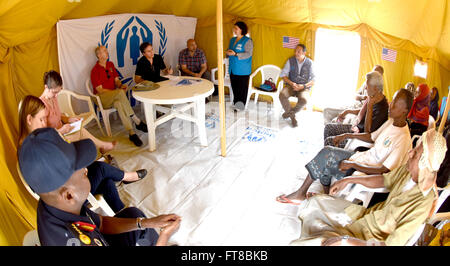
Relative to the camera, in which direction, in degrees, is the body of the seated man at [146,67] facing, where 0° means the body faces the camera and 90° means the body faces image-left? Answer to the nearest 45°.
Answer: approximately 315°

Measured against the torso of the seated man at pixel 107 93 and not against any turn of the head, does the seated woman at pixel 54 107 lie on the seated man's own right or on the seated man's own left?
on the seated man's own right

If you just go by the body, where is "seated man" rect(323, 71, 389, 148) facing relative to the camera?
to the viewer's left

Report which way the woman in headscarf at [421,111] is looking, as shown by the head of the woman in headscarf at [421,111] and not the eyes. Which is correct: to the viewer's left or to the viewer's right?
to the viewer's left

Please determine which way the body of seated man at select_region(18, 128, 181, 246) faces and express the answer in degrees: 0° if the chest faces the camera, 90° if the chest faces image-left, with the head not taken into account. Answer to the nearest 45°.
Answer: approximately 270°

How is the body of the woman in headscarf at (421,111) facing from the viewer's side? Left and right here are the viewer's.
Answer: facing to the left of the viewer

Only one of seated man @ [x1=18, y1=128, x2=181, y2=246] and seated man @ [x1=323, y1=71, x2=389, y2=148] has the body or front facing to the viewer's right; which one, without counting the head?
seated man @ [x1=18, y1=128, x2=181, y2=246]
